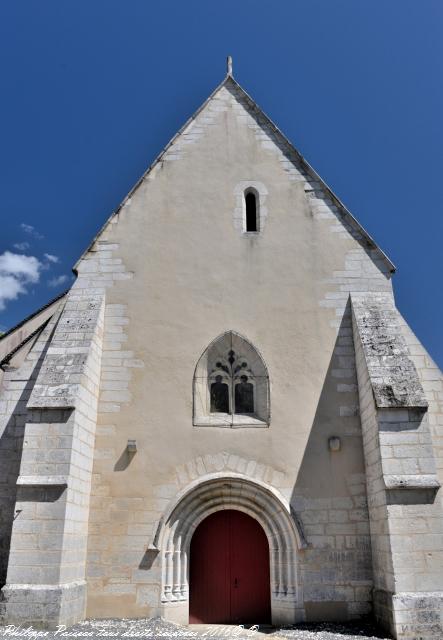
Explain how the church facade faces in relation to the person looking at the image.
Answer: facing the viewer
